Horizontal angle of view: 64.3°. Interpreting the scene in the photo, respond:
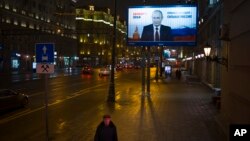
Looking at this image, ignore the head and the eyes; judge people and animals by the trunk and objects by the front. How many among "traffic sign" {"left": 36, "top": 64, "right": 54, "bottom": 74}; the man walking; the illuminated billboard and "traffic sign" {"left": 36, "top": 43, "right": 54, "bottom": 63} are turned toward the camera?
4

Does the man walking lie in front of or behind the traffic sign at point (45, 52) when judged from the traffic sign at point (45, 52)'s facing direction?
in front

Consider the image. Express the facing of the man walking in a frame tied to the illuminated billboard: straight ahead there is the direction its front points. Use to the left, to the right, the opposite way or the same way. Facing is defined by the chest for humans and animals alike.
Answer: the same way

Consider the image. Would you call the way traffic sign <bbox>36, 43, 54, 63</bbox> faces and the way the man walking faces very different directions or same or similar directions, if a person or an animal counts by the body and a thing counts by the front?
same or similar directions

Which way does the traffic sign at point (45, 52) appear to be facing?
toward the camera

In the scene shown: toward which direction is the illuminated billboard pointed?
toward the camera

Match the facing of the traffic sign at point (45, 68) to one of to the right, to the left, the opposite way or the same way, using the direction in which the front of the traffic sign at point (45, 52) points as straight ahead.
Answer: the same way

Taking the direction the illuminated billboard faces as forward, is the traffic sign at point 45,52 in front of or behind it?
in front

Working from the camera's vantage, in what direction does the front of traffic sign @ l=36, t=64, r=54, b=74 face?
facing the viewer

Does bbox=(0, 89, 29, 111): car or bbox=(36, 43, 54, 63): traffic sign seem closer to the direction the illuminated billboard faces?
the traffic sign

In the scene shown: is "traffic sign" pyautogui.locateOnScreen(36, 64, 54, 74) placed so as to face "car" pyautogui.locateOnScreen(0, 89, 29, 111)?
no

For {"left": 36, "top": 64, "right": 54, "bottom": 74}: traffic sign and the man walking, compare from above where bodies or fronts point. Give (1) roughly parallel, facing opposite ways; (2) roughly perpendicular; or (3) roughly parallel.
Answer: roughly parallel
